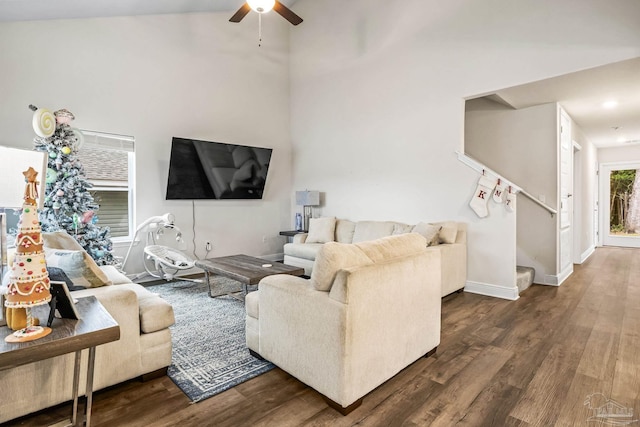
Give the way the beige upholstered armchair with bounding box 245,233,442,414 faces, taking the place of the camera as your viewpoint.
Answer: facing away from the viewer and to the left of the viewer

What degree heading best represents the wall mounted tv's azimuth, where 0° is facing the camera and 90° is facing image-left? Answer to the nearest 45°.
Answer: approximately 315°

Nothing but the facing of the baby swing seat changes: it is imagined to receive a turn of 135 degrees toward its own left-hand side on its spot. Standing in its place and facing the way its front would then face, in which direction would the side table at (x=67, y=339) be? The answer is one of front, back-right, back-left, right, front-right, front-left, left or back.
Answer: back

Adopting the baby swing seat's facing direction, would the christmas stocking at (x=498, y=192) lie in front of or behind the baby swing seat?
in front

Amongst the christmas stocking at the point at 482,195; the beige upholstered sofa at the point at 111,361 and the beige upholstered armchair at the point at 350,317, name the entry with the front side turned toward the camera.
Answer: the christmas stocking

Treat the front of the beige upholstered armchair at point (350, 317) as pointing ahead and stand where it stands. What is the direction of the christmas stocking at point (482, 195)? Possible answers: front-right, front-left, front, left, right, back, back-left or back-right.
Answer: right

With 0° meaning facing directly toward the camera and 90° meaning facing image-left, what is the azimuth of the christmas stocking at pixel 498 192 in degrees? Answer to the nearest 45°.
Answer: approximately 0°

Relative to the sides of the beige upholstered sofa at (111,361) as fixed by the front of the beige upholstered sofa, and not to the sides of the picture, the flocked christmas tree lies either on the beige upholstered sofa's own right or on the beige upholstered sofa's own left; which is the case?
on the beige upholstered sofa's own left

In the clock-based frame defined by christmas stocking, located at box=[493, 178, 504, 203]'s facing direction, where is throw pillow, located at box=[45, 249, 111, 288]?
The throw pillow is roughly at 1 o'clock from the christmas stocking.

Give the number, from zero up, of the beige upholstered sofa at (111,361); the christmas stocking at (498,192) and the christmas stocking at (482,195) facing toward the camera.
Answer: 2

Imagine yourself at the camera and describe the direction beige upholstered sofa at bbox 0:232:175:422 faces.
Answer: facing away from the viewer and to the right of the viewer

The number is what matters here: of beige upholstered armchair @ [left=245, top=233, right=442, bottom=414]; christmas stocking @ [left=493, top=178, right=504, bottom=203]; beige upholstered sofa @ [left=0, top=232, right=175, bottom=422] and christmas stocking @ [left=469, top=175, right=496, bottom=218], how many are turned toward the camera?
2
